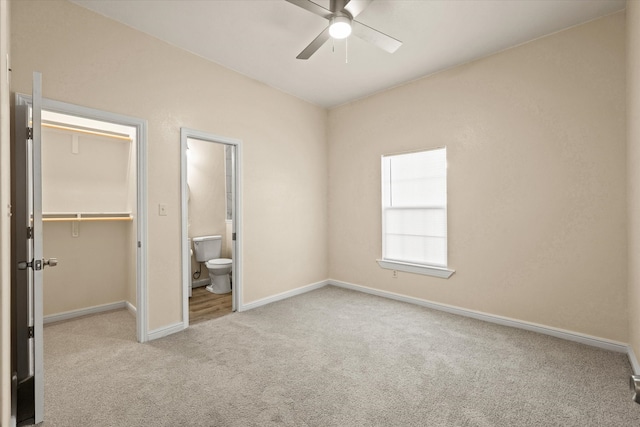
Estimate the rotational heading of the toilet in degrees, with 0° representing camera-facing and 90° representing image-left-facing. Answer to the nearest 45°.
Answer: approximately 315°

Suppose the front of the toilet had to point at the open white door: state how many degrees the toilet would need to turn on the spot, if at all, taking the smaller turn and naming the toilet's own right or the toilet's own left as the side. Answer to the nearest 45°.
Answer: approximately 90° to the toilet's own right

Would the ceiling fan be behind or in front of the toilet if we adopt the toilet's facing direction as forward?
in front

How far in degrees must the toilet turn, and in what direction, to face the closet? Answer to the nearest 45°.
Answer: approximately 135° to its right
